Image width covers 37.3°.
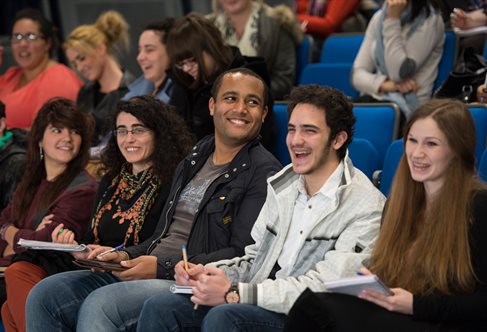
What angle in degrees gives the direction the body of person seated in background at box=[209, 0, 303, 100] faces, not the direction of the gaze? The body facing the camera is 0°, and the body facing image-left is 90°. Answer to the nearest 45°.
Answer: approximately 45°

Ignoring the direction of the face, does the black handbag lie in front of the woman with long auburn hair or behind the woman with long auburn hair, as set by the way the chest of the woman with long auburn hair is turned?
behind

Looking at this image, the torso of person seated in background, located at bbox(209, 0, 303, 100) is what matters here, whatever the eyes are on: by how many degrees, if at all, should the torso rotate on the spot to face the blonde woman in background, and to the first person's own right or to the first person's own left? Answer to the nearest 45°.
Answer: approximately 45° to the first person's own right

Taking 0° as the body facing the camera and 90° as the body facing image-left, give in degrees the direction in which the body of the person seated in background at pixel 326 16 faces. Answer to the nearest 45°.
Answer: approximately 45°

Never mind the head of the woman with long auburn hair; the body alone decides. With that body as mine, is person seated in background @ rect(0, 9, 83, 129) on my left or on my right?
on my right

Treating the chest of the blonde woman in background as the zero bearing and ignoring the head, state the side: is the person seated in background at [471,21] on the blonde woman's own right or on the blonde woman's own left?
on the blonde woman's own left

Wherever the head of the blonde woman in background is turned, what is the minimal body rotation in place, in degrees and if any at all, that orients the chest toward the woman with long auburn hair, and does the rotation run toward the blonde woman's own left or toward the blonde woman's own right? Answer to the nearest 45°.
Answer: approximately 45° to the blonde woman's own left

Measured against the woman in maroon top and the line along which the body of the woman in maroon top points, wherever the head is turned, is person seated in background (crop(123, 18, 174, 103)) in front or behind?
behind

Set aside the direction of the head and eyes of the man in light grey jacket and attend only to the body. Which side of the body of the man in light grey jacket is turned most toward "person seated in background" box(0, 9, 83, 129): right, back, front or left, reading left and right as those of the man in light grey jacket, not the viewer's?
right

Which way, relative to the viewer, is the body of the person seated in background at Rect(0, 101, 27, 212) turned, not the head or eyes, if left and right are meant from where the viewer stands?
facing the viewer and to the left of the viewer

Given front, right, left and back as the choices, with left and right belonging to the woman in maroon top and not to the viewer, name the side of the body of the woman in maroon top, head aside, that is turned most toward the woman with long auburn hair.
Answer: left

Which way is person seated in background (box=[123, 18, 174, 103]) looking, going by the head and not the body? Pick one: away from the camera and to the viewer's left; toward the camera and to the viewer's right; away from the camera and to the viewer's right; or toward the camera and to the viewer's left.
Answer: toward the camera and to the viewer's left

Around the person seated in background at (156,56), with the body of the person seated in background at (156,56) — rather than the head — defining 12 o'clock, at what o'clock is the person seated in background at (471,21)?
the person seated in background at (471,21) is roughly at 8 o'clock from the person seated in background at (156,56).

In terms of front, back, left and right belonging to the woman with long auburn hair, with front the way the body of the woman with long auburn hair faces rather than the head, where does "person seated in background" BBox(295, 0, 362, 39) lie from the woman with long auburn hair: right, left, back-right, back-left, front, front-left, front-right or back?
back-right

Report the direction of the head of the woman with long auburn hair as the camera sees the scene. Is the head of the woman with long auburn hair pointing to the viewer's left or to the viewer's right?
to the viewer's left
